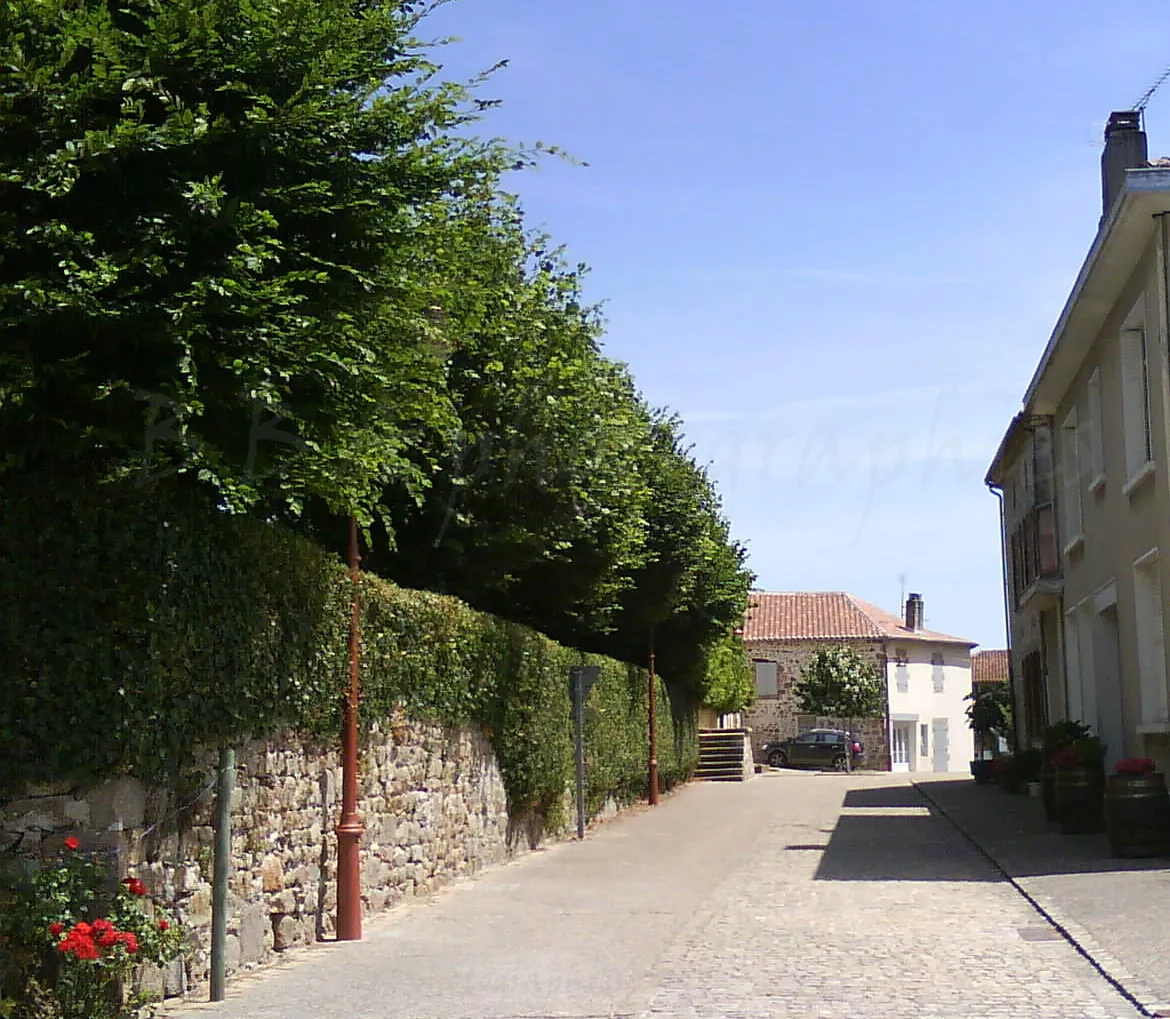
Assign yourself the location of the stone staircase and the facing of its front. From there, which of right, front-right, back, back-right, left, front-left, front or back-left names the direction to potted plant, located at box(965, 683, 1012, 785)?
front-left

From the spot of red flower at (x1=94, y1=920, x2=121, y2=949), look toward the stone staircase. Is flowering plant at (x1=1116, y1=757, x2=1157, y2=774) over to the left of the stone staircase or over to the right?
right

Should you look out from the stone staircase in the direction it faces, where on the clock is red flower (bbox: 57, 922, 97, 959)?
The red flower is roughly at 12 o'clock from the stone staircase.

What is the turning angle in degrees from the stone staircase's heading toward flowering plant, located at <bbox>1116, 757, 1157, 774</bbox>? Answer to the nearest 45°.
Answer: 0° — it already faces it

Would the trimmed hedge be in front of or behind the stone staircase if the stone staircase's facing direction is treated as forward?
in front

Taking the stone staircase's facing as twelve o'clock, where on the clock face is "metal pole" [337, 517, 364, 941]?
The metal pole is roughly at 12 o'clock from the stone staircase.

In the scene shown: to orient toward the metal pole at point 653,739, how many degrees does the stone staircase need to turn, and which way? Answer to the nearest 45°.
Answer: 0° — it already faces it

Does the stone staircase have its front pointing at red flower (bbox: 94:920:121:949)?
yes

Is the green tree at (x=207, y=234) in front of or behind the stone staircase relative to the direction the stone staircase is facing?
in front

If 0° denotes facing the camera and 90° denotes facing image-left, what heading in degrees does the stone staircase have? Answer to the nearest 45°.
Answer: approximately 0°

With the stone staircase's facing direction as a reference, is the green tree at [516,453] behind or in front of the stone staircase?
in front
